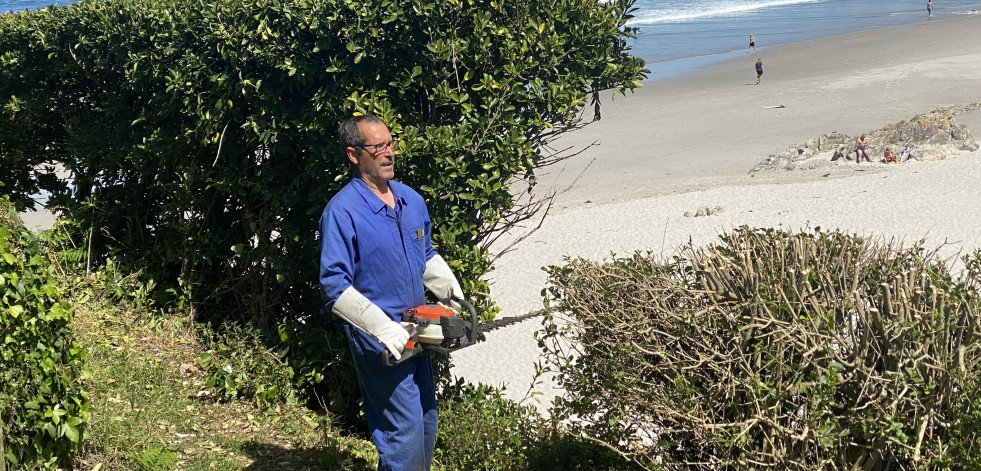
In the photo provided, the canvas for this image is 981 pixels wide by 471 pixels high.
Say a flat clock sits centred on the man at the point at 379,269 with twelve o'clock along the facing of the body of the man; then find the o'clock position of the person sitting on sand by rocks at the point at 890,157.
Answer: The person sitting on sand by rocks is roughly at 9 o'clock from the man.

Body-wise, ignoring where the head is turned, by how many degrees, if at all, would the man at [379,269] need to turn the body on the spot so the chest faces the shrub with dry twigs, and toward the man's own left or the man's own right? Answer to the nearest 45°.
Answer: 0° — they already face it

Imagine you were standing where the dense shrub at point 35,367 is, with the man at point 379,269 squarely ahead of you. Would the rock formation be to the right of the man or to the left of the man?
left

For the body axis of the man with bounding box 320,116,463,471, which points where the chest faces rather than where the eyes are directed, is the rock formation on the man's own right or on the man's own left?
on the man's own left

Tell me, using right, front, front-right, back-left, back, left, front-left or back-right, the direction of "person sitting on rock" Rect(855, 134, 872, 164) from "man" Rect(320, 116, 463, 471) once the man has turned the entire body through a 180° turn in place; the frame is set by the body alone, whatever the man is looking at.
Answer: right

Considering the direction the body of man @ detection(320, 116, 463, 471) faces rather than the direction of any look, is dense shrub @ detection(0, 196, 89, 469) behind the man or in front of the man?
behind

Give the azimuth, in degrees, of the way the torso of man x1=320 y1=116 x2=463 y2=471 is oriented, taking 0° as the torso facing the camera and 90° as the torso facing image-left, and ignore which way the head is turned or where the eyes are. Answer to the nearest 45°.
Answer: approximately 315°
